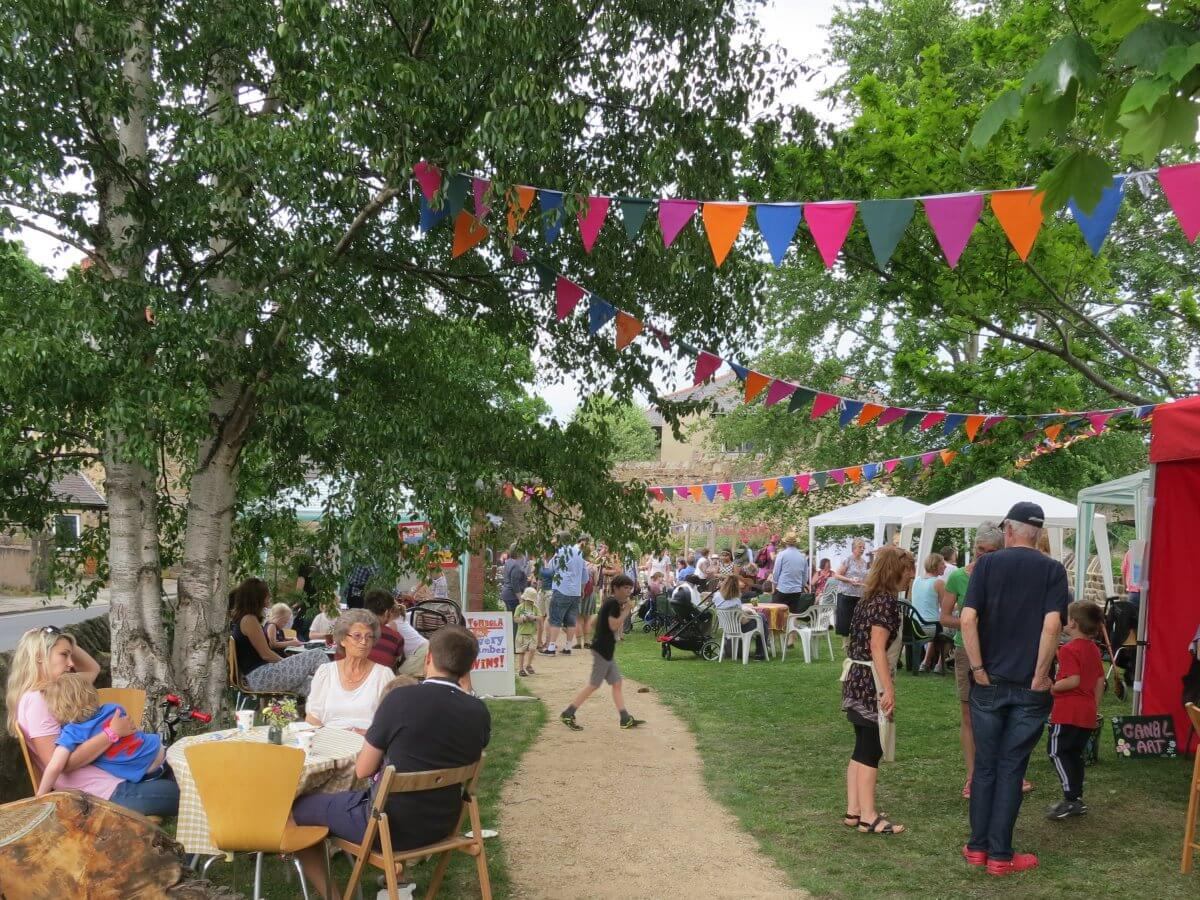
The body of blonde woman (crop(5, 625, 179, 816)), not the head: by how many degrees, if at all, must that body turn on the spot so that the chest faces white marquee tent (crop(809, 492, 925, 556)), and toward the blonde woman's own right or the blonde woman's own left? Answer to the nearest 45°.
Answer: approximately 45° to the blonde woman's own left

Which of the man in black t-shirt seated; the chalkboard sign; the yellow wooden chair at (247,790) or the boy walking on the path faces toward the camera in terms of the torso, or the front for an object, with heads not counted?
the chalkboard sign

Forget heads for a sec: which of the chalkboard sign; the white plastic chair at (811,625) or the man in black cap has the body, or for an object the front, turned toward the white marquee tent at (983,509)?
the man in black cap

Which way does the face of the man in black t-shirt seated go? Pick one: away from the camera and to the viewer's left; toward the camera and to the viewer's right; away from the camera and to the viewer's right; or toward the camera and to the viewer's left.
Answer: away from the camera and to the viewer's left

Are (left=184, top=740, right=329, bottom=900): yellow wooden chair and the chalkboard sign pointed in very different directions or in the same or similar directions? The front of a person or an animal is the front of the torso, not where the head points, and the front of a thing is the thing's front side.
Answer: very different directions

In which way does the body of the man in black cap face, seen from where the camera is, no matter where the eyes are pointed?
away from the camera

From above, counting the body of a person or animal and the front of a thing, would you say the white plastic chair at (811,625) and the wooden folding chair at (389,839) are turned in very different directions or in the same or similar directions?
same or similar directions

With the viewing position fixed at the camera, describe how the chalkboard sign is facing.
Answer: facing the viewer

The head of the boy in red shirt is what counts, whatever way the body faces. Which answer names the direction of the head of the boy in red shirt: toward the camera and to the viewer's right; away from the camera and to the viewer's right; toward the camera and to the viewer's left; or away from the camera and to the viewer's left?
away from the camera and to the viewer's left

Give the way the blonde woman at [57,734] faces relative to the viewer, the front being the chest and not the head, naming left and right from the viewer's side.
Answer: facing to the right of the viewer
